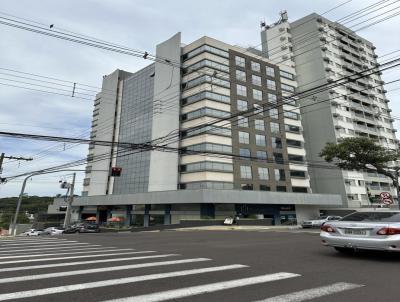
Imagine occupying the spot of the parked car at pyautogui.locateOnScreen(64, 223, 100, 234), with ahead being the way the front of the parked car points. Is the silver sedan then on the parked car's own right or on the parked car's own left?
on the parked car's own left

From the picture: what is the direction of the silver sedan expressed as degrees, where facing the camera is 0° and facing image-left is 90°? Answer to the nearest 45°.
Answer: approximately 225°

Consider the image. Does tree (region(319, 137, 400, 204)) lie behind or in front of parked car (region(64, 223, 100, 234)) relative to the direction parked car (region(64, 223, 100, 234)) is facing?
behind

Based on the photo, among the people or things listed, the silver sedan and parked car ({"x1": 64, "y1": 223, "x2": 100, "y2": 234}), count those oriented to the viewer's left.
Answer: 1

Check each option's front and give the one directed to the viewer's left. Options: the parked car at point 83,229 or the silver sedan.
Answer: the parked car

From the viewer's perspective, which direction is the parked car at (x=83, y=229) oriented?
to the viewer's left

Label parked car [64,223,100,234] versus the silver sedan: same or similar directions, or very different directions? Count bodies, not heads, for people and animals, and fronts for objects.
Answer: very different directions
